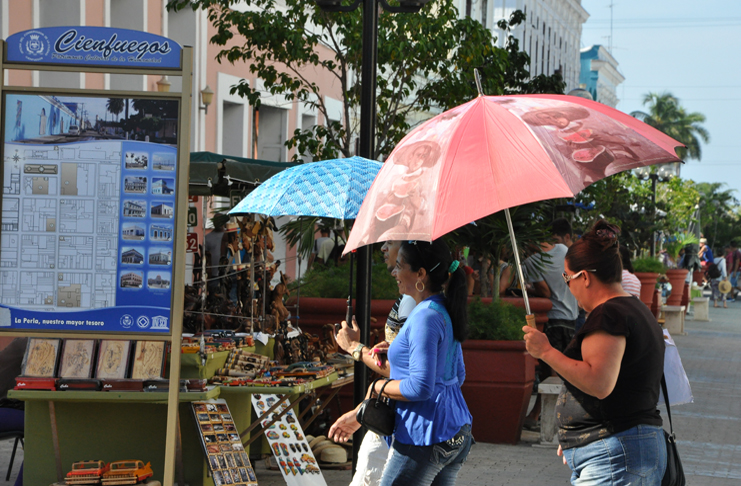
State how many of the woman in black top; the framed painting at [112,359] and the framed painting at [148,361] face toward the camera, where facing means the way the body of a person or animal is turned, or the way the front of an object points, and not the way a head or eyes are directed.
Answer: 2

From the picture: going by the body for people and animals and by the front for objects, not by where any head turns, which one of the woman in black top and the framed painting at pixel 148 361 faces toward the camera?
the framed painting

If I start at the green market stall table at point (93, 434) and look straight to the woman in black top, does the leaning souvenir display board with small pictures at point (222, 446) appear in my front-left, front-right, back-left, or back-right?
front-left

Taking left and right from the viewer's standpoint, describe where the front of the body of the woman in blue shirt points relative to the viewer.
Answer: facing to the left of the viewer

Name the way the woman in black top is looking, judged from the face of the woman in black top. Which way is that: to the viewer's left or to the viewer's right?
to the viewer's left

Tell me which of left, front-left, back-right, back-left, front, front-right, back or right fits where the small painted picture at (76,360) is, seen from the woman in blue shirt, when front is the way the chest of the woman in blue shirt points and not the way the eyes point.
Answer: front-right

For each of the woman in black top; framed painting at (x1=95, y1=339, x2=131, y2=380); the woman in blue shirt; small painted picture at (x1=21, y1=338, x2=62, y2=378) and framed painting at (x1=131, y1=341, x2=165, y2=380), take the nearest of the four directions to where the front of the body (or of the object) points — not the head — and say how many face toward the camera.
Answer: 3

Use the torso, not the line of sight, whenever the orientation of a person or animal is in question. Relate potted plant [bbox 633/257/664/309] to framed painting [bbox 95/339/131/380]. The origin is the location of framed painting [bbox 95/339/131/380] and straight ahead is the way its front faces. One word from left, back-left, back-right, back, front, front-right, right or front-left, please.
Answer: back-left

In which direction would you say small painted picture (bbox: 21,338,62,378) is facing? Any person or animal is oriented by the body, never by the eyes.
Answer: toward the camera

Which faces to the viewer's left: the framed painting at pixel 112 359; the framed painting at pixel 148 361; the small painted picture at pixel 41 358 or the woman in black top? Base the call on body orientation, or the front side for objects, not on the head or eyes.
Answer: the woman in black top

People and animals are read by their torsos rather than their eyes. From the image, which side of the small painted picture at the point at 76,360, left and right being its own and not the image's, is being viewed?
front

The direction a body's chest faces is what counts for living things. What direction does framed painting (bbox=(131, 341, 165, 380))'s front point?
toward the camera

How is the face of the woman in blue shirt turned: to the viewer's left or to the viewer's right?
to the viewer's left

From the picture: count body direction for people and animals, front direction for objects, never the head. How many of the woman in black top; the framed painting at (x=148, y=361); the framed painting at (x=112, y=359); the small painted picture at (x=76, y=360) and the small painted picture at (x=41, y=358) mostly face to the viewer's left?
1

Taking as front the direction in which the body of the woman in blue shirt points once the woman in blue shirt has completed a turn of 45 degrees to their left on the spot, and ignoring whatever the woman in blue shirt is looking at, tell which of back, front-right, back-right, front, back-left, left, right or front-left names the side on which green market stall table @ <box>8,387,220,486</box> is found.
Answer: right

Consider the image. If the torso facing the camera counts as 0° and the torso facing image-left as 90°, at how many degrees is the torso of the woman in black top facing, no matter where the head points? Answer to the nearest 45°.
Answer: approximately 90°

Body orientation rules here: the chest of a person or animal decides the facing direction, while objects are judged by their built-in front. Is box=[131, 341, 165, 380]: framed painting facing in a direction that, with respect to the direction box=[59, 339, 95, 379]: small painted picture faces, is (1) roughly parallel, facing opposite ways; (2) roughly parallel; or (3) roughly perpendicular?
roughly parallel
